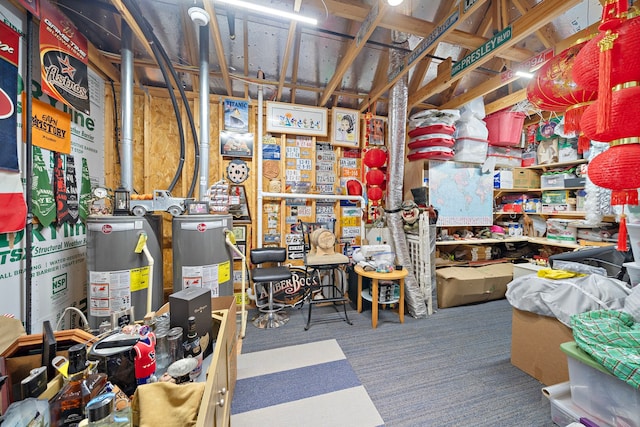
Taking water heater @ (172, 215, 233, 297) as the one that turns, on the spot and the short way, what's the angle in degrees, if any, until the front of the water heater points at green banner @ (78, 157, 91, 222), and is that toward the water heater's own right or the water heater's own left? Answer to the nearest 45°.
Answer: approximately 135° to the water heater's own right

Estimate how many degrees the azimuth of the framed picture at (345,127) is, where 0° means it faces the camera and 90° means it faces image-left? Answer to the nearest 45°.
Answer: approximately 0°

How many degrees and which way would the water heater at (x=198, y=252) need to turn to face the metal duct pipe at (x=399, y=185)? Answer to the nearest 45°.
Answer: approximately 90° to its left

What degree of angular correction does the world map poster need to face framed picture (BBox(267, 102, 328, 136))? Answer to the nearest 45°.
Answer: approximately 45° to its right

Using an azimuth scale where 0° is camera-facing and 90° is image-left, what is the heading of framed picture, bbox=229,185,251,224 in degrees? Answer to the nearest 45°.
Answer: approximately 0°

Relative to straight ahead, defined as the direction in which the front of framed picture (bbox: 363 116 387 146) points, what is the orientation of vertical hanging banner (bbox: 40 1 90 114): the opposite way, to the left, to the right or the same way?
to the left

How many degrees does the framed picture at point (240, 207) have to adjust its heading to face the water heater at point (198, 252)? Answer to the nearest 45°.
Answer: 0° — it already faces it

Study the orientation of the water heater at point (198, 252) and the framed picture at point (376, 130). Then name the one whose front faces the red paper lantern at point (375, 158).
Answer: the framed picture

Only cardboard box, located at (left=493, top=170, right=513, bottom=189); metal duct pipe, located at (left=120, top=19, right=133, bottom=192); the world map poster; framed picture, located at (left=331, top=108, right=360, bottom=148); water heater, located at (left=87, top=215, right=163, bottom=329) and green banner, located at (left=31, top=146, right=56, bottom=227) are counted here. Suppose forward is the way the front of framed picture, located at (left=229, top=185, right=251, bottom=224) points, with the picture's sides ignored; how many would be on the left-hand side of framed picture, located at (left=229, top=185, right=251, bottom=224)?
3

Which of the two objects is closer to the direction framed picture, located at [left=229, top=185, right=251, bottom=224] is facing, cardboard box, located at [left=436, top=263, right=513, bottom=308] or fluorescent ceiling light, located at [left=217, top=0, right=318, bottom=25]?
the fluorescent ceiling light

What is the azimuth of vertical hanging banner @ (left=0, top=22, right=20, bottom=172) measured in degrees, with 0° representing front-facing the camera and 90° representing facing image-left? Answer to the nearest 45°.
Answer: approximately 315°

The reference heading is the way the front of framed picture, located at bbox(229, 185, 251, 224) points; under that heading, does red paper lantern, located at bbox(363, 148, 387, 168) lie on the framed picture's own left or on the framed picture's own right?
on the framed picture's own left

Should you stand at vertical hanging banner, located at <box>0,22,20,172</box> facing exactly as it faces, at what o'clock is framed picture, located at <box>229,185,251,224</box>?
The framed picture is roughly at 10 o'clock from the vertical hanging banner.
